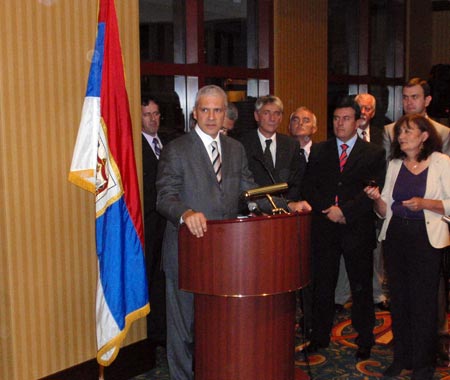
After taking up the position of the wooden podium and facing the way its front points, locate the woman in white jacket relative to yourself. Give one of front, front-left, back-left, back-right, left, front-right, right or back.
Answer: left

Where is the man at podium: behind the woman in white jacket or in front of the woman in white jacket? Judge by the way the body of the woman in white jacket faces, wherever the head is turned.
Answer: in front

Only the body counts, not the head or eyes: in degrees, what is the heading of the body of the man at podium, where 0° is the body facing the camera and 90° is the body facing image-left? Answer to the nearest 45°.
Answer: approximately 315°

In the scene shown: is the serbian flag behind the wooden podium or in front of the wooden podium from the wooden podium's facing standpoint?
behind

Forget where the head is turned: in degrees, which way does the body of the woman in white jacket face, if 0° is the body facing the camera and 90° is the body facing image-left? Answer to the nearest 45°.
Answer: approximately 45°
